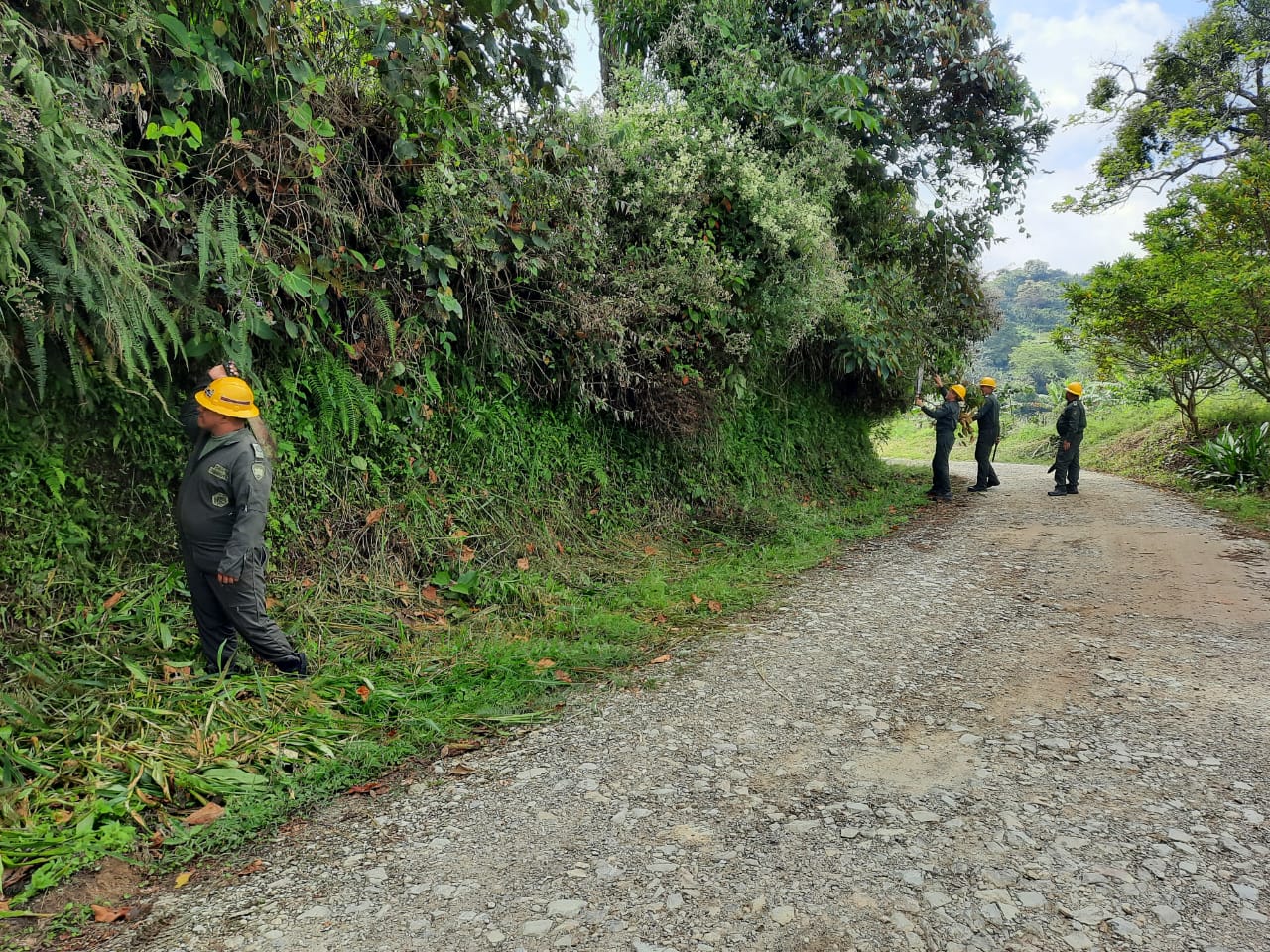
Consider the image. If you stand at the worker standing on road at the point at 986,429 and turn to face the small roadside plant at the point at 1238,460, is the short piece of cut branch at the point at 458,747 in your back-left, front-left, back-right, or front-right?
back-right

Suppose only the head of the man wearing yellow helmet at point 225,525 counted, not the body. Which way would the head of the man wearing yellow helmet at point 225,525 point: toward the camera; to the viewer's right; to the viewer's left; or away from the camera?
to the viewer's left

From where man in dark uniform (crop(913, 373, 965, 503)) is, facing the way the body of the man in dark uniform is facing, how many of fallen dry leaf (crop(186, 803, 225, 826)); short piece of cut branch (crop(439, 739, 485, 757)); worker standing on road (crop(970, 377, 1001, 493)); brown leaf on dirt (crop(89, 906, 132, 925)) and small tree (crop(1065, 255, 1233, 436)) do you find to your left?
3

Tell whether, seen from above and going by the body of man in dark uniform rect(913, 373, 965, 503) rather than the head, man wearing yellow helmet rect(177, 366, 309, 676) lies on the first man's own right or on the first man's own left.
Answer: on the first man's own left

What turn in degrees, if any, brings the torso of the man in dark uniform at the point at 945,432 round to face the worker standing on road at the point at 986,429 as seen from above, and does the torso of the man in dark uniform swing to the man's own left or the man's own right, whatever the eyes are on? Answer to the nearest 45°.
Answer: approximately 135° to the man's own right

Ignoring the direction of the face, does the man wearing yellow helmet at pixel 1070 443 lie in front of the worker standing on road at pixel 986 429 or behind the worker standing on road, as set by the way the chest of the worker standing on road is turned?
behind

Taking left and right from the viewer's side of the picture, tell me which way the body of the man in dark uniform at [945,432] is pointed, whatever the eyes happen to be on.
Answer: facing to the left of the viewer

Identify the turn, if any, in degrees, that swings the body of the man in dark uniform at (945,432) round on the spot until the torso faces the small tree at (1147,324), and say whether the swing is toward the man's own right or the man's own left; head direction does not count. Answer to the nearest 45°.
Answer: approximately 135° to the man's own right

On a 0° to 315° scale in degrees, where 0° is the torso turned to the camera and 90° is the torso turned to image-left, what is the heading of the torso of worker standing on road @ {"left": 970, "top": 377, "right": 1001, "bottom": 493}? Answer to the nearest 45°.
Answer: approximately 90°
